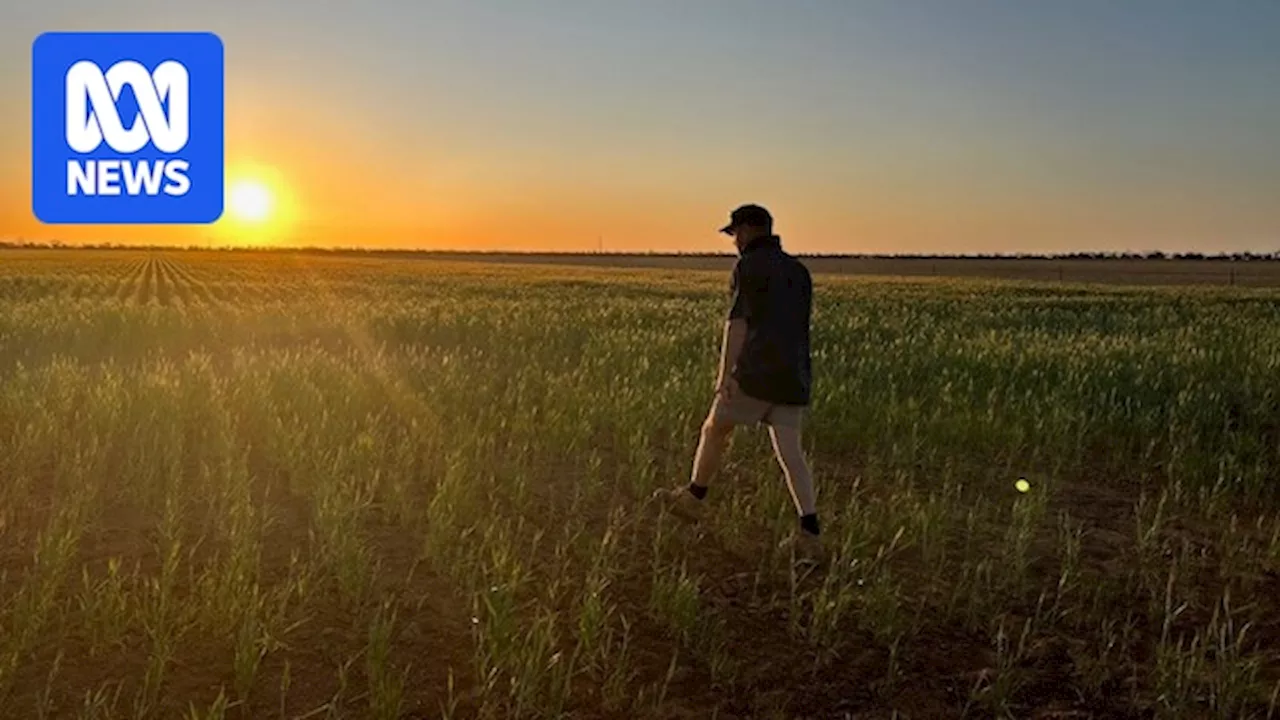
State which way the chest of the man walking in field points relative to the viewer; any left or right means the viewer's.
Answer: facing away from the viewer and to the left of the viewer

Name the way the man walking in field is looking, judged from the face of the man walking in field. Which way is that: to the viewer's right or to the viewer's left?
to the viewer's left
